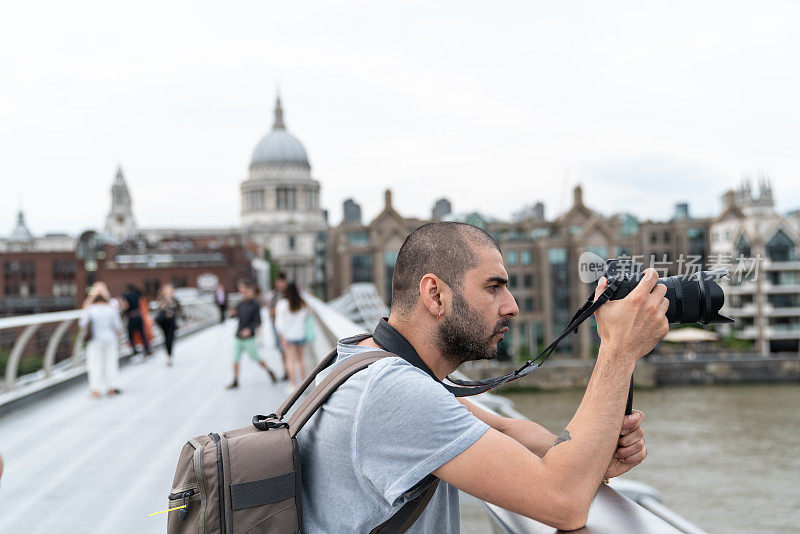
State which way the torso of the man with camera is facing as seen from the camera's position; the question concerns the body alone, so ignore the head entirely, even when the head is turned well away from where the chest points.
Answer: to the viewer's right

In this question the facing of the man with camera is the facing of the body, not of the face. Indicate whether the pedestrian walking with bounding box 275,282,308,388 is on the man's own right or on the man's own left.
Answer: on the man's own left

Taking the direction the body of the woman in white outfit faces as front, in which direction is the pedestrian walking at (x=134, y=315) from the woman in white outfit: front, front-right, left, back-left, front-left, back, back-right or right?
front

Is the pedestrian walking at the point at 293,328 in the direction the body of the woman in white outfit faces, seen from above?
no

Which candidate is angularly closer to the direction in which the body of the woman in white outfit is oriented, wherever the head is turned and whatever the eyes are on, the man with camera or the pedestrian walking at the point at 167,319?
the pedestrian walking

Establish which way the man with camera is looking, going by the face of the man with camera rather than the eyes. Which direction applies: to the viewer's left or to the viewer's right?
to the viewer's right

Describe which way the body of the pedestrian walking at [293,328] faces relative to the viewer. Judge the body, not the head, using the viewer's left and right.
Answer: facing away from the viewer

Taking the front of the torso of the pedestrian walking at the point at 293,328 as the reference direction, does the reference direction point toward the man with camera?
no

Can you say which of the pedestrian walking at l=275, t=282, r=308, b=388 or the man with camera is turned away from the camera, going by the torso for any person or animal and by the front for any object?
the pedestrian walking

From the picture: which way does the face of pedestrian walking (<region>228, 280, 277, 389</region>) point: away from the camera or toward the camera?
toward the camera

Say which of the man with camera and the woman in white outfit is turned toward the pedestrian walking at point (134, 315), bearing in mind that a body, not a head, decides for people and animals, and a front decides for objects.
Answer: the woman in white outfit

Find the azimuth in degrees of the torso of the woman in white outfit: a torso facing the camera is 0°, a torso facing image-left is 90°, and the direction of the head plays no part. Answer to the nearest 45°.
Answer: approximately 180°

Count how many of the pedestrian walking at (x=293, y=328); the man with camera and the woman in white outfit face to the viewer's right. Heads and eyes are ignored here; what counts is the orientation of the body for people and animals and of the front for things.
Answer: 1

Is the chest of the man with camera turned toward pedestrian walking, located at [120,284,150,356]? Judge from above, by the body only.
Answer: no

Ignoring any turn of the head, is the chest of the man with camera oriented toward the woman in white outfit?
no
